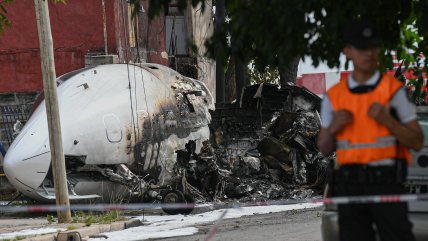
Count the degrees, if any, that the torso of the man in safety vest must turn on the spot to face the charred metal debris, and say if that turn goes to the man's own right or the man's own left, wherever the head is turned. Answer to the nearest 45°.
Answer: approximately 180°

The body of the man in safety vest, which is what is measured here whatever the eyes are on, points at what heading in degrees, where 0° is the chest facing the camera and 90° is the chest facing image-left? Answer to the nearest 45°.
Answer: approximately 0°

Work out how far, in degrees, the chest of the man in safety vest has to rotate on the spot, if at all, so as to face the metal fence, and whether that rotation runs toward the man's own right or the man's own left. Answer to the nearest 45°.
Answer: approximately 135° to the man's own right

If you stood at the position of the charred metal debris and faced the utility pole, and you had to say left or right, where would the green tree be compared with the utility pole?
left

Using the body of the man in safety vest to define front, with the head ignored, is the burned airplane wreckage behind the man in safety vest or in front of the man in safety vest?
behind
